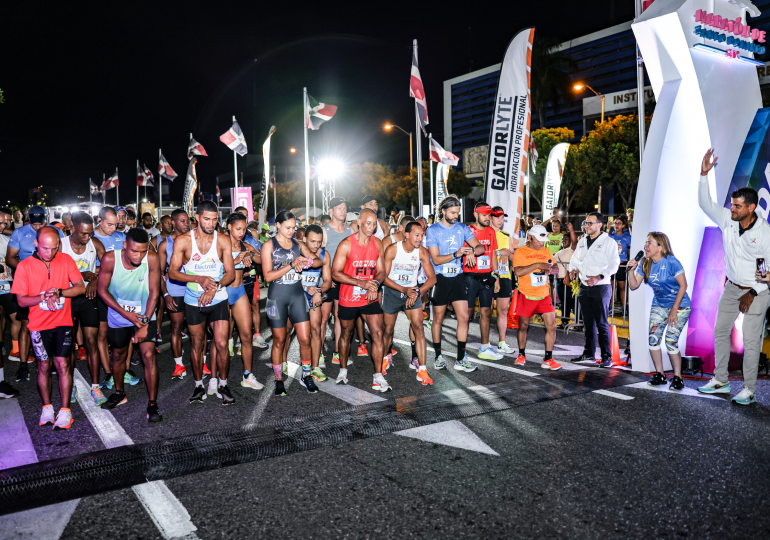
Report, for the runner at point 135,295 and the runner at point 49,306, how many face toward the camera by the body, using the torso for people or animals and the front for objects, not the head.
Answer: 2

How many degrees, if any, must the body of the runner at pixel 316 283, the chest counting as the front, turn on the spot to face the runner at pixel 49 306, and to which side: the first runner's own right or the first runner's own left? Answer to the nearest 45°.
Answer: approximately 45° to the first runner's own right

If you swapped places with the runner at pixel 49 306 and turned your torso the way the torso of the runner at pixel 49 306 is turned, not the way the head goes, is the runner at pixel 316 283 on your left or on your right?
on your left
